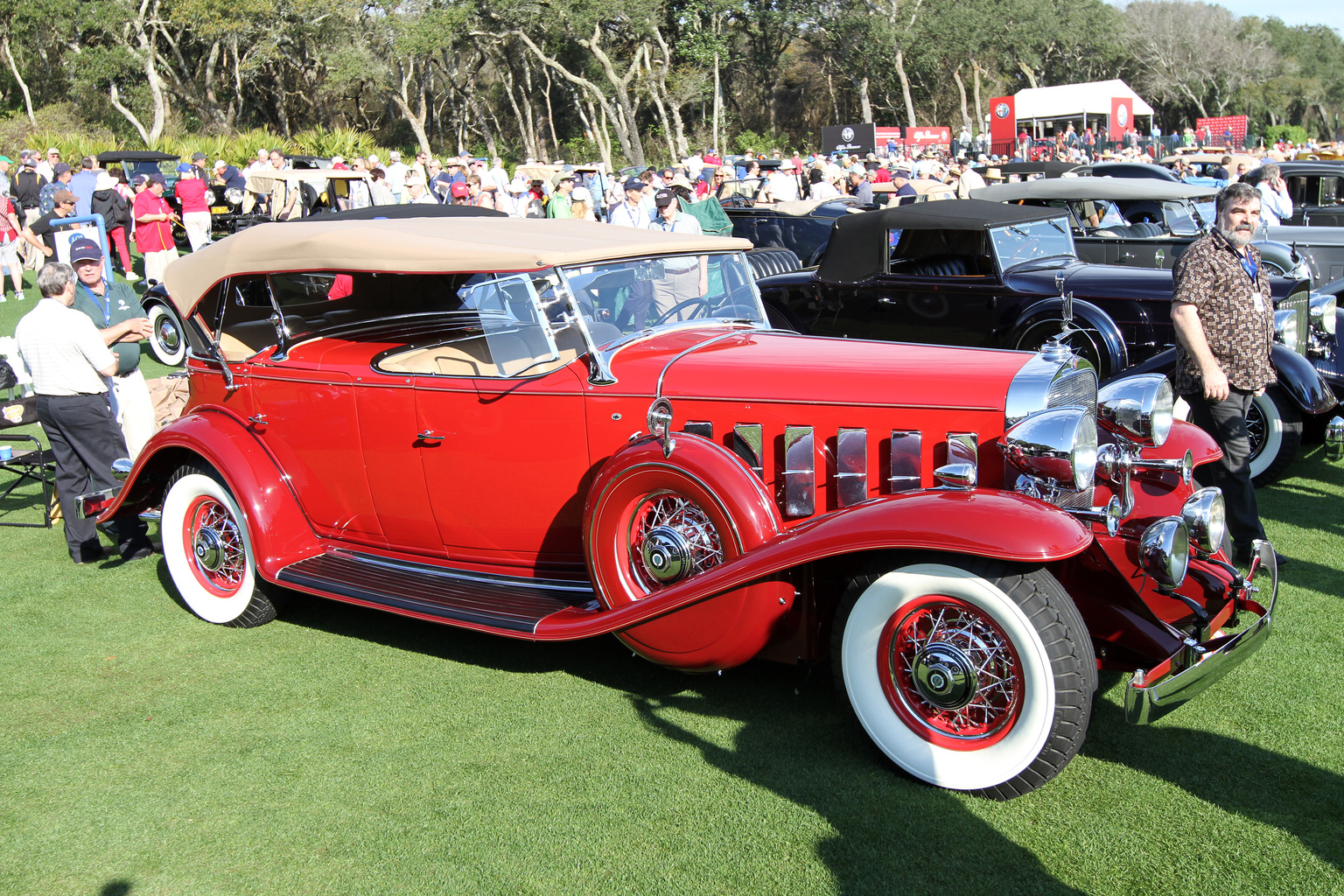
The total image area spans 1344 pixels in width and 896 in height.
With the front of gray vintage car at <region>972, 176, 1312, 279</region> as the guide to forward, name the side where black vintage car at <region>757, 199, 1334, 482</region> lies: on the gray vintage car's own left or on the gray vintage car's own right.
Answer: on the gray vintage car's own right

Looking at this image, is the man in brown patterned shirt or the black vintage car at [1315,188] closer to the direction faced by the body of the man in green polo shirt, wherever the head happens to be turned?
the man in brown patterned shirt

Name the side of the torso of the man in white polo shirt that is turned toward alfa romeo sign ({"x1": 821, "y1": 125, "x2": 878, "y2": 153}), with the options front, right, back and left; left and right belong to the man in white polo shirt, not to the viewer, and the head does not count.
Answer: front

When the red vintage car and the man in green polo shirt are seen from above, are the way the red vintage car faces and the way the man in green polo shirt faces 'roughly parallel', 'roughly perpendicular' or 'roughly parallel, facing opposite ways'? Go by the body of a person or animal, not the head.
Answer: roughly parallel

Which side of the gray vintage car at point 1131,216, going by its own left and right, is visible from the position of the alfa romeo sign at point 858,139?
left

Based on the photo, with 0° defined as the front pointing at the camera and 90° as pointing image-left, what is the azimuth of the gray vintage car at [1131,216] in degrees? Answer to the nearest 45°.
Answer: approximately 270°

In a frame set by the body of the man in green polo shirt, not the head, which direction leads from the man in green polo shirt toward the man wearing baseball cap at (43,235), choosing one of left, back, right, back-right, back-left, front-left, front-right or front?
back

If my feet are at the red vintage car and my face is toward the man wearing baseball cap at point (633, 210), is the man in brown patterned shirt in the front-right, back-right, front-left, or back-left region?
front-right

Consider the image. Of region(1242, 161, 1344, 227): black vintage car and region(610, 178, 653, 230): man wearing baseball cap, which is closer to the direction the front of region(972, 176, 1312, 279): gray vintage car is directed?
the black vintage car

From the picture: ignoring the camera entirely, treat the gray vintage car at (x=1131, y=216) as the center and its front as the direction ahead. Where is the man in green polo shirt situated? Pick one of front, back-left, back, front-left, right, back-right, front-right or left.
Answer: back-right

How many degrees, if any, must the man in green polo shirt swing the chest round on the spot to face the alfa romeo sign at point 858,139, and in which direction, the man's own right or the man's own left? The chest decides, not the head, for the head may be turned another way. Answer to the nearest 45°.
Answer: approximately 135° to the man's own left
